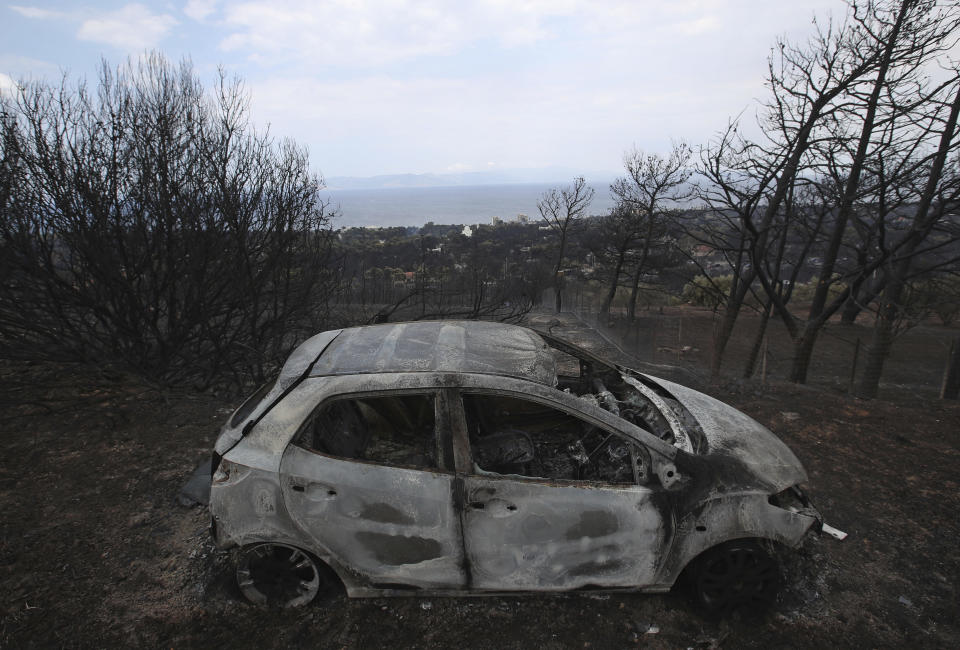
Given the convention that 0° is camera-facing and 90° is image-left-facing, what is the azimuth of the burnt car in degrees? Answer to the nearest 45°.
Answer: approximately 270°
